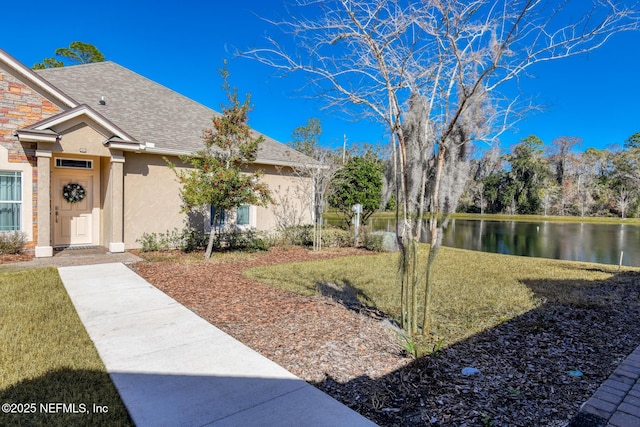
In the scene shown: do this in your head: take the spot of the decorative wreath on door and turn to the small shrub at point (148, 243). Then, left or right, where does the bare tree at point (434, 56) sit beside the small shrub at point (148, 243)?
right

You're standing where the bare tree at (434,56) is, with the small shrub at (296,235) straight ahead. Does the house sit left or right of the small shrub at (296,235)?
left

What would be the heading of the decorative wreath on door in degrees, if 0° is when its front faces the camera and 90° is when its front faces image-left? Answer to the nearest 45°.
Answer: approximately 0°

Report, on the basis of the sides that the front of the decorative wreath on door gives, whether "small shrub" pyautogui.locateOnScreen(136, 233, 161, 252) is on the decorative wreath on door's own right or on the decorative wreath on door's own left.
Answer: on the decorative wreath on door's own left

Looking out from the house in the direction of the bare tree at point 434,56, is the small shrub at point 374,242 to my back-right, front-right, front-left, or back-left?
front-left

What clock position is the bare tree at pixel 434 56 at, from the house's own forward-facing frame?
The bare tree is roughly at 11 o'clock from the house.

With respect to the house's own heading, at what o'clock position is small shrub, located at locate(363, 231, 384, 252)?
The small shrub is roughly at 9 o'clock from the house.

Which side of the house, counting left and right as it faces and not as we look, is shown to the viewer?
front

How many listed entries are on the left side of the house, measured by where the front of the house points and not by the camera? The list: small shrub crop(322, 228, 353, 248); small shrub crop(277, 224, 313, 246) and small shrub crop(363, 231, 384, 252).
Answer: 3

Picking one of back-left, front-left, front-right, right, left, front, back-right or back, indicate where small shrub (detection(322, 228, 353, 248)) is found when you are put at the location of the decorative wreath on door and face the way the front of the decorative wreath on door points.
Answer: left

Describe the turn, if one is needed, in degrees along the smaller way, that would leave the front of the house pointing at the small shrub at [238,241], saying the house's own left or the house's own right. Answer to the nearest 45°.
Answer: approximately 90° to the house's own left

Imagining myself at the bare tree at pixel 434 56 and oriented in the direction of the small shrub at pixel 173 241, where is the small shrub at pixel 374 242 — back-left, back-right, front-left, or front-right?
front-right
